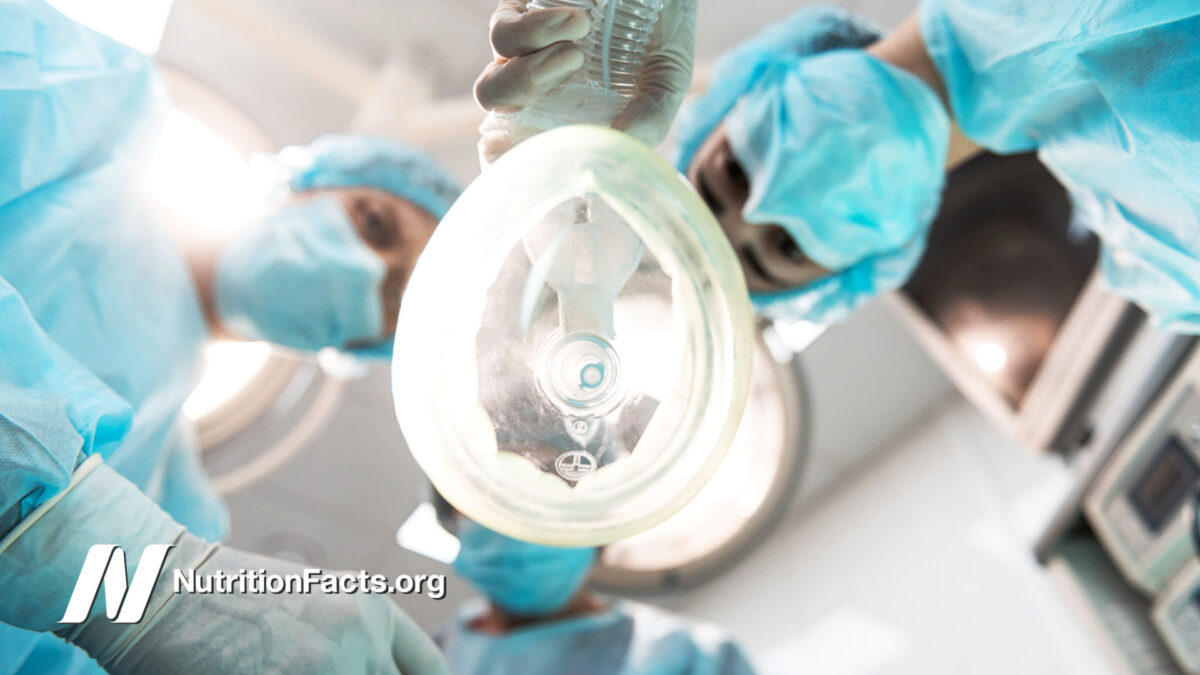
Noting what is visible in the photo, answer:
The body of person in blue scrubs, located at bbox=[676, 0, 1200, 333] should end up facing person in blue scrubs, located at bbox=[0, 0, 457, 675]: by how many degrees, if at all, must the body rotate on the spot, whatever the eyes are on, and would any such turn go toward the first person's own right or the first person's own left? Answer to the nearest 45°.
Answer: approximately 45° to the first person's own right

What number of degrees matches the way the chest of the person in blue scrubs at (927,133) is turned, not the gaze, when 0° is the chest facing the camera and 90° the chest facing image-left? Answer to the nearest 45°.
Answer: approximately 0°
